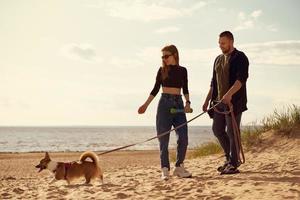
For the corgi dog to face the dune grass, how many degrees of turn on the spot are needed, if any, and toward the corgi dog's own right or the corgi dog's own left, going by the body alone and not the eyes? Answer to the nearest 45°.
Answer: approximately 135° to the corgi dog's own right

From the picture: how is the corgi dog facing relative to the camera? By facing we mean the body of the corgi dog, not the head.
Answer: to the viewer's left

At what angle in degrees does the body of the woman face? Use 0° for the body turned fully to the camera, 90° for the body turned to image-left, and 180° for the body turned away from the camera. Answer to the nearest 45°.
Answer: approximately 0°

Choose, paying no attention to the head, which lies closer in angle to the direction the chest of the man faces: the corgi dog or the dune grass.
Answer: the corgi dog

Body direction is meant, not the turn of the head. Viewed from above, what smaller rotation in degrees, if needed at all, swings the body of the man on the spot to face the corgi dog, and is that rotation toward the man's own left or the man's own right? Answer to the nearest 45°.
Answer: approximately 45° to the man's own right

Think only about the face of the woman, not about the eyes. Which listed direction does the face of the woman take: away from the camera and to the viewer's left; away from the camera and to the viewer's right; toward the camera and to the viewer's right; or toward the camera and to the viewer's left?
toward the camera and to the viewer's left

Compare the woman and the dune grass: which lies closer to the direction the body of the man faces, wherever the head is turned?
the woman

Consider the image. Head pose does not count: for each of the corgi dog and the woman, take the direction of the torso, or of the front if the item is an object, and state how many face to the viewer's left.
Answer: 1

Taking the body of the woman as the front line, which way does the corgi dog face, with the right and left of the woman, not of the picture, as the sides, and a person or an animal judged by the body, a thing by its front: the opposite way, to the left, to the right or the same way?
to the right

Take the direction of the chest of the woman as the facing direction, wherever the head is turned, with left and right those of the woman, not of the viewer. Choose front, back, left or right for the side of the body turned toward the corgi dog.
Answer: right

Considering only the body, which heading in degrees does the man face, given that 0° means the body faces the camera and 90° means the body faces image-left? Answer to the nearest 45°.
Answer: approximately 45°

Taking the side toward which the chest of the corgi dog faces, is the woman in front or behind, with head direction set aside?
behind
